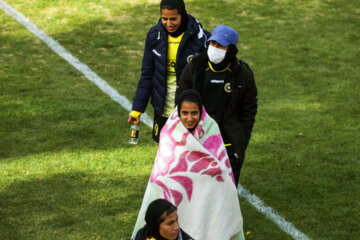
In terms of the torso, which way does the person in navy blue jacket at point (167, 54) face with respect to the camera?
toward the camera

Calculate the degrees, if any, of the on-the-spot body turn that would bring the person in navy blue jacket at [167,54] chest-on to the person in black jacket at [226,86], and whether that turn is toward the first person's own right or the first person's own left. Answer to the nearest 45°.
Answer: approximately 45° to the first person's own left

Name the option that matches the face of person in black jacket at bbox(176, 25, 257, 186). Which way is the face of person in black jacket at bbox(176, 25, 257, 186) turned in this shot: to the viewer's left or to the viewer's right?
to the viewer's left
